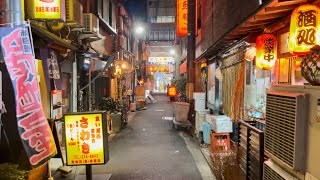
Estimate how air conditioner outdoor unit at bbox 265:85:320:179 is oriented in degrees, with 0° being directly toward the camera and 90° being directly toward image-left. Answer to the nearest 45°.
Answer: approximately 45°

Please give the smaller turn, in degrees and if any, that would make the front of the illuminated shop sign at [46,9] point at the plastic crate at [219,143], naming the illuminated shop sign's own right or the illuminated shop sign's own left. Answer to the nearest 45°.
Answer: approximately 90° to the illuminated shop sign's own left

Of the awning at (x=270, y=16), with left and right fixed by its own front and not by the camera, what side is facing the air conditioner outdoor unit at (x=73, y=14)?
front

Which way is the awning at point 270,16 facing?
to the viewer's left

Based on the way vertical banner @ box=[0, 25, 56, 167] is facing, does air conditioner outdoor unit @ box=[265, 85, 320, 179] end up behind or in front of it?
in front

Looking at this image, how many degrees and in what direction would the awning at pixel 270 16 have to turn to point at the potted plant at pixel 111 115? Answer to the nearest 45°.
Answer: approximately 45° to its right

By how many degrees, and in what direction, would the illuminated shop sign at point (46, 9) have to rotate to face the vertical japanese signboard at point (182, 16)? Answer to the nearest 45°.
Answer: approximately 135° to its left

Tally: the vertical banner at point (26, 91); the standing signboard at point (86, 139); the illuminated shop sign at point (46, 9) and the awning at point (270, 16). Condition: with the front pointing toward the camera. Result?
3

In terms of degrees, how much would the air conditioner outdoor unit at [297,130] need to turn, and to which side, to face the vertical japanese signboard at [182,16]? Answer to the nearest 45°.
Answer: approximately 90° to its right

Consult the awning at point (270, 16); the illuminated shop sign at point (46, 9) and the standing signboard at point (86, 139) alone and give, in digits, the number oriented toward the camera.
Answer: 2
